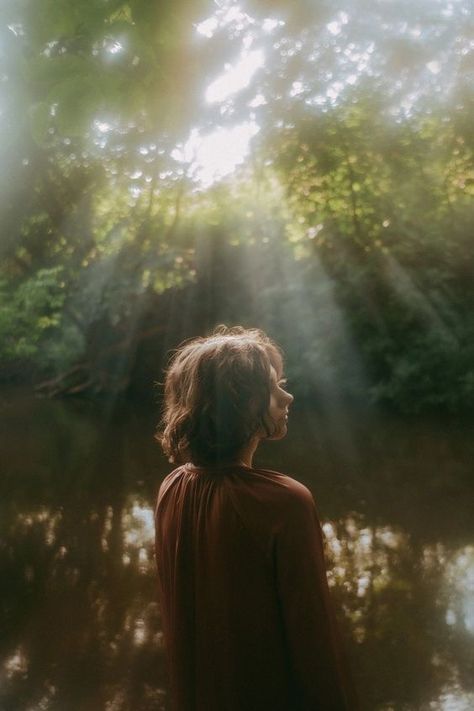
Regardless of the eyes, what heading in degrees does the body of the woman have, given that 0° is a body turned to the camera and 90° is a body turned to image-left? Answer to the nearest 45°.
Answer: approximately 225°
